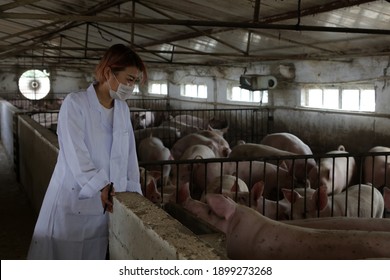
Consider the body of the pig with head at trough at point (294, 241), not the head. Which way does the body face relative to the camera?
to the viewer's left

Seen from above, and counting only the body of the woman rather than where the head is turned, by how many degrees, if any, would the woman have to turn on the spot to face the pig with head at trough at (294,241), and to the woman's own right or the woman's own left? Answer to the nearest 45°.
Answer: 0° — they already face it

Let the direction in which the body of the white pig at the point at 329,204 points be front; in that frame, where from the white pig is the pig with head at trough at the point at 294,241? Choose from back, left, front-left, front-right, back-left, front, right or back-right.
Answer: front-left

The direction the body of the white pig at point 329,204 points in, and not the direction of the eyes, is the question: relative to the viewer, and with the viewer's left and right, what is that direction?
facing the viewer and to the left of the viewer

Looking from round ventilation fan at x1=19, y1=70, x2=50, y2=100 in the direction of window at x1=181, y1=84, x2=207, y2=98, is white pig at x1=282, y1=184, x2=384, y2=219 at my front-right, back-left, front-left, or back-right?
front-right

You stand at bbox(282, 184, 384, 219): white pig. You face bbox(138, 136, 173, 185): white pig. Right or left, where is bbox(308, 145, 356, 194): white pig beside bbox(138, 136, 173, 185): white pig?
right

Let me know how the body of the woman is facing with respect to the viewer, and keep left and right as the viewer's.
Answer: facing the viewer and to the right of the viewer

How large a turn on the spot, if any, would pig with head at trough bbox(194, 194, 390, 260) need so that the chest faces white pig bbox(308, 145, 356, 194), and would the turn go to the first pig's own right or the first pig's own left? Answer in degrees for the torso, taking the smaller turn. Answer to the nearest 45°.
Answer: approximately 90° to the first pig's own right

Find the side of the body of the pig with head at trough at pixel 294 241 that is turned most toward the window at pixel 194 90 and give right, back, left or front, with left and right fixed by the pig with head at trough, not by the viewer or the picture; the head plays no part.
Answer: right

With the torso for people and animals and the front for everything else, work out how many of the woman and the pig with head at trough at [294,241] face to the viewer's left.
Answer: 1

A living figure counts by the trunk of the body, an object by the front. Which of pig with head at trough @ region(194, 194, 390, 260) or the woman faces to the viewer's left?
the pig with head at trough

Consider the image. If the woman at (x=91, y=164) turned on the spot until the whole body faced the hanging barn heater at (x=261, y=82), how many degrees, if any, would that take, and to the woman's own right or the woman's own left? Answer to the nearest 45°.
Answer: approximately 90° to the woman's own left

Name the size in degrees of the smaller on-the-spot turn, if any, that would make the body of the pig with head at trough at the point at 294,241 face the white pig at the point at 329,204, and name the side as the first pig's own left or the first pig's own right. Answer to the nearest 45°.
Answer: approximately 90° to the first pig's own right

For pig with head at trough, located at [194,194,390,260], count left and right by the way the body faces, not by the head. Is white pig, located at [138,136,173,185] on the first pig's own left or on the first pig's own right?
on the first pig's own right

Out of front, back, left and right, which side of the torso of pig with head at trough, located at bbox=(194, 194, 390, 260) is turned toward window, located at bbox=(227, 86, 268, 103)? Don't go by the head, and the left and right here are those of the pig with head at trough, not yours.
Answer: right

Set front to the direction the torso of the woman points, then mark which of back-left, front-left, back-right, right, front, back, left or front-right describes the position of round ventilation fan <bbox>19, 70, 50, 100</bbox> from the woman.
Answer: back-left
